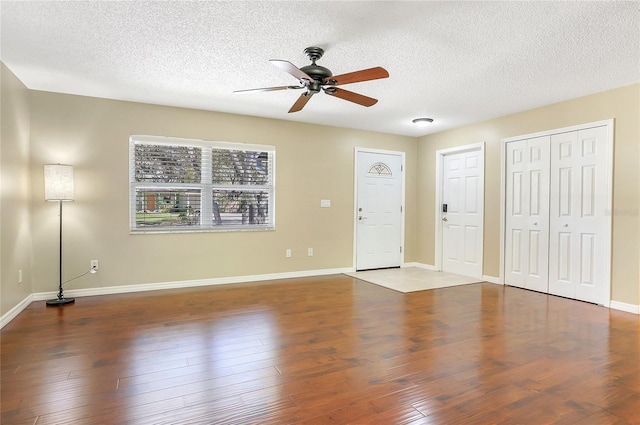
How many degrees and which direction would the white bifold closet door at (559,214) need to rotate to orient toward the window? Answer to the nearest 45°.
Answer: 0° — it already faces it

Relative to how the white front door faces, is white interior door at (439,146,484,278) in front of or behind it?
in front

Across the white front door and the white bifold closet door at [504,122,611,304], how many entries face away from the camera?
0

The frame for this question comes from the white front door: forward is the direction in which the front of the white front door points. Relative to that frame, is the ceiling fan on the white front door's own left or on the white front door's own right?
on the white front door's own right

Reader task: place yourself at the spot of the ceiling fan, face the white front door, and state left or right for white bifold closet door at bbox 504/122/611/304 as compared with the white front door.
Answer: right

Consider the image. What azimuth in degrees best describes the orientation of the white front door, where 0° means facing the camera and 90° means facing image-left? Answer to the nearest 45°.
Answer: approximately 315°

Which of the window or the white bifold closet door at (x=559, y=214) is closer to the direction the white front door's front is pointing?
the white bifold closet door

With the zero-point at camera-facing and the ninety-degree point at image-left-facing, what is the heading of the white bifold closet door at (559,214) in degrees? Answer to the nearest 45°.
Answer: approximately 45°

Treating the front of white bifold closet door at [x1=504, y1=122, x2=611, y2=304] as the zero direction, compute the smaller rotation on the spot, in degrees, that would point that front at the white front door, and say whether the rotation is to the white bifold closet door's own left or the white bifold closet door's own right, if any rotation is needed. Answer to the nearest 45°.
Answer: approximately 45° to the white bifold closet door's own right

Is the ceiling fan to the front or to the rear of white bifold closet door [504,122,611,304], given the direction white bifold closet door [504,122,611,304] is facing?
to the front

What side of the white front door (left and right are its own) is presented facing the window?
right
